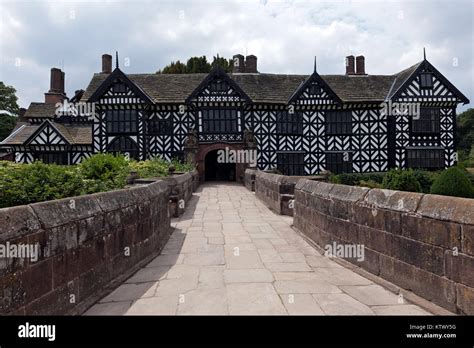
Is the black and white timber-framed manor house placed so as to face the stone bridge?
yes

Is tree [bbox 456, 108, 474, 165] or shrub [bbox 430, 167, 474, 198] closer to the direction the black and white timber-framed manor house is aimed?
the shrub

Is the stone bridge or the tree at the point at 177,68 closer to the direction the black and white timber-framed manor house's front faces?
the stone bridge

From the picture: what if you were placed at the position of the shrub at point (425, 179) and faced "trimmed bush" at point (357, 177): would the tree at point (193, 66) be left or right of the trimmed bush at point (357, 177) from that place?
right

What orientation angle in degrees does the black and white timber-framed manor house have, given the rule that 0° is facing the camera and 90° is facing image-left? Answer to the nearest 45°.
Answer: approximately 0°

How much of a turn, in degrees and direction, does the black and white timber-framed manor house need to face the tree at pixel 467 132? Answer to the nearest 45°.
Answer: approximately 135° to its left

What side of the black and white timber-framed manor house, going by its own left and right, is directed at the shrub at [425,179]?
left
